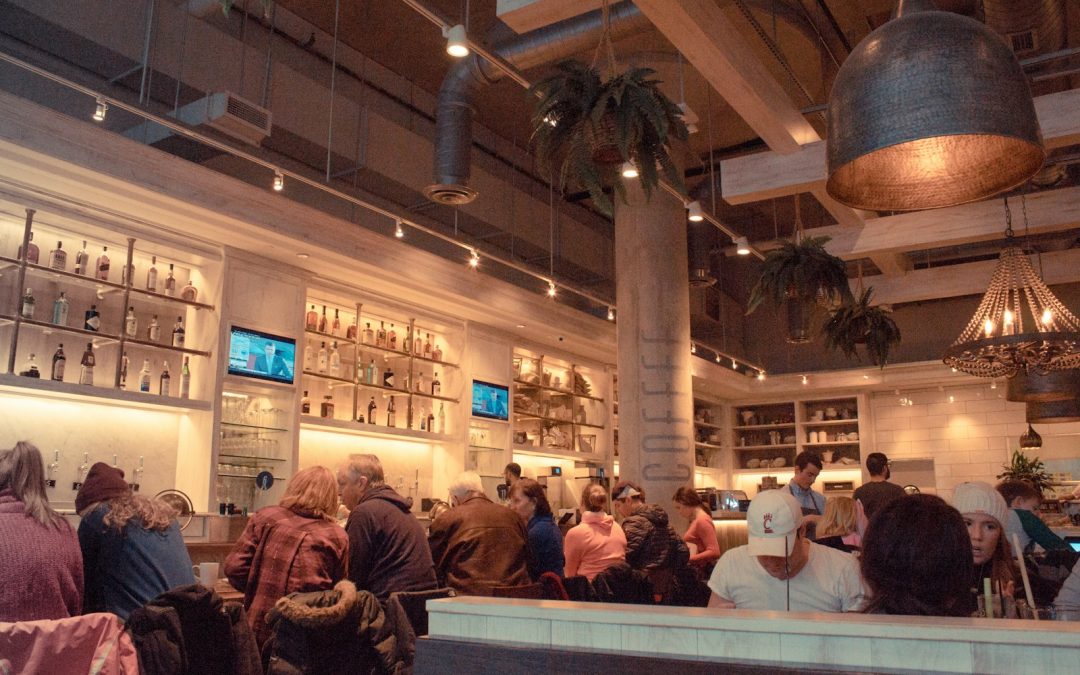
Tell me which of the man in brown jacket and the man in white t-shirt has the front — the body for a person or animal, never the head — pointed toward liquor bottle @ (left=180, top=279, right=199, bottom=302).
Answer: the man in brown jacket

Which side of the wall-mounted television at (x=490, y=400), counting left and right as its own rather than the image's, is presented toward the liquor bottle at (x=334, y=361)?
right

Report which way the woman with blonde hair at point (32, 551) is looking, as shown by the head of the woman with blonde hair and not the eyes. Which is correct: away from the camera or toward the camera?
away from the camera

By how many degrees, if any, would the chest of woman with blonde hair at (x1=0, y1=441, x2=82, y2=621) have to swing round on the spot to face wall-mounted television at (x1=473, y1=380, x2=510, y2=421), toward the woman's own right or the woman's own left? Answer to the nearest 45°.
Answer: approximately 90° to the woman's own right

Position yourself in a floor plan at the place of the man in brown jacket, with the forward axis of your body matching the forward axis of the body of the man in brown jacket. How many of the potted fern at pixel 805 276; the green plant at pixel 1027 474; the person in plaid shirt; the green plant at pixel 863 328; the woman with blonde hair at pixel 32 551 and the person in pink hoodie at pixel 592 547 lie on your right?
4

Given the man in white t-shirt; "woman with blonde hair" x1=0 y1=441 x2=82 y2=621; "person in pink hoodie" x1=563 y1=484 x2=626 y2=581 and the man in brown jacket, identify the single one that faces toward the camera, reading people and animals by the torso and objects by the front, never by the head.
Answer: the man in white t-shirt

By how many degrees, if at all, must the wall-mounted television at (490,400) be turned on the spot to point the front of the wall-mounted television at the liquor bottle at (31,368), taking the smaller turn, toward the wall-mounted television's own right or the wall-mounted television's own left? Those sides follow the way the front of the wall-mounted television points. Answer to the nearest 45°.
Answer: approximately 90° to the wall-mounted television's own right

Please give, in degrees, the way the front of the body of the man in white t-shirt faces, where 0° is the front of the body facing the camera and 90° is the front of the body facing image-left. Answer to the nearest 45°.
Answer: approximately 0°
